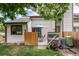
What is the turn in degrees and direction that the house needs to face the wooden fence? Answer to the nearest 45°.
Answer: approximately 90° to its left

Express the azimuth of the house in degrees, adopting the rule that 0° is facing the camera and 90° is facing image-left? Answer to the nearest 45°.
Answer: approximately 0°
